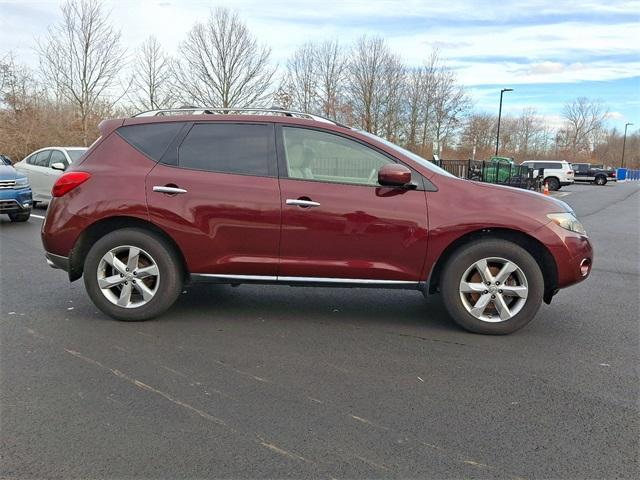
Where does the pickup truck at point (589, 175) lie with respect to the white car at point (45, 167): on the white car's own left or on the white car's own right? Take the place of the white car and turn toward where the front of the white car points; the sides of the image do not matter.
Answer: on the white car's own left

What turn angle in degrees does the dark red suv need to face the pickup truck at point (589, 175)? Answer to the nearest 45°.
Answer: approximately 45° to its left

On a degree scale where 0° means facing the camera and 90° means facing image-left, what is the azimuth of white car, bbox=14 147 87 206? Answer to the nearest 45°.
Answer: approximately 315°

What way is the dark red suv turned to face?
to the viewer's right

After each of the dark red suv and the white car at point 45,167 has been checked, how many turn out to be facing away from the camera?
0

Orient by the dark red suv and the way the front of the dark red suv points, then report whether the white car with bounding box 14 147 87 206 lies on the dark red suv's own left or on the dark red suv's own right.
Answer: on the dark red suv's own left
